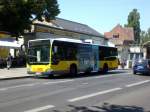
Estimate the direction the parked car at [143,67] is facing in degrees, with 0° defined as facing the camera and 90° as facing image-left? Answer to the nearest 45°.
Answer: approximately 45°

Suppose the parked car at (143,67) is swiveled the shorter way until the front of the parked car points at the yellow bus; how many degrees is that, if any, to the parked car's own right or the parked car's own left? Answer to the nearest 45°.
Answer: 0° — it already faces it

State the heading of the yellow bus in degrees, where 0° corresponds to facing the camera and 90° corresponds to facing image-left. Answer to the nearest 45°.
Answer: approximately 45°

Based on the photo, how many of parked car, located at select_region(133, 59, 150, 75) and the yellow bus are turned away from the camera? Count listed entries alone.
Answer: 0

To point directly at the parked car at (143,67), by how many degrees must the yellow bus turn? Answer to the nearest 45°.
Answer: approximately 180°
